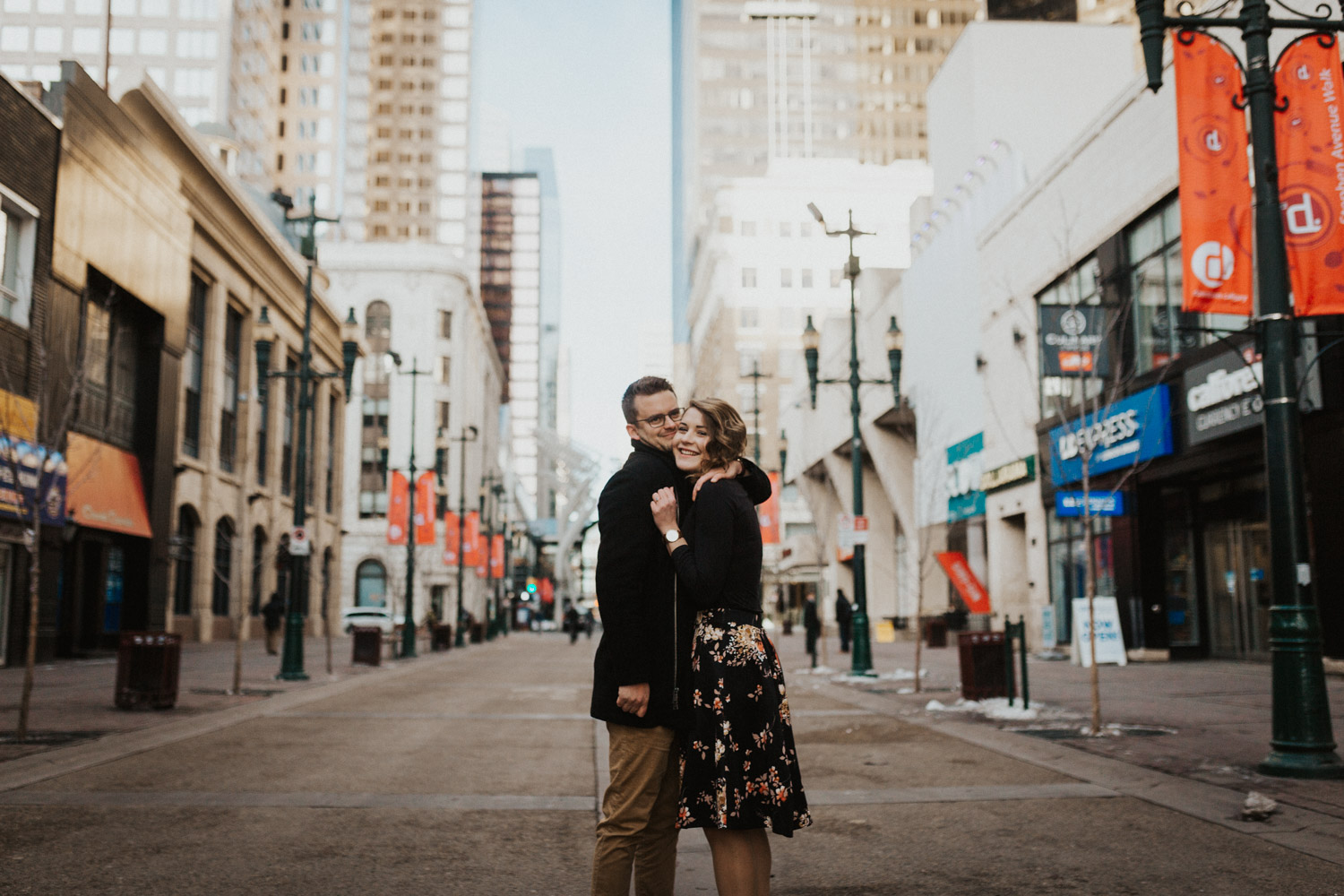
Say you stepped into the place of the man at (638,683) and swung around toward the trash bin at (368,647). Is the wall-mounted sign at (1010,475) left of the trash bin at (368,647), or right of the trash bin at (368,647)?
right

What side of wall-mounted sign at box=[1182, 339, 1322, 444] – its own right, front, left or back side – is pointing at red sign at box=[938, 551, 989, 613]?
right

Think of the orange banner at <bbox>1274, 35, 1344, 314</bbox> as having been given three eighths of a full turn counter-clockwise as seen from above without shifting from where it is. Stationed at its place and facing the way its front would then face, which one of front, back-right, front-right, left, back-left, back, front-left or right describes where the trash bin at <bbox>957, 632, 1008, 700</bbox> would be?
left

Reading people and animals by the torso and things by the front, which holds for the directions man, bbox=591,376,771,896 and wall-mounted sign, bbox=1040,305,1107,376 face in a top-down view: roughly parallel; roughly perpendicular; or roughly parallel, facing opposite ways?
roughly perpendicular

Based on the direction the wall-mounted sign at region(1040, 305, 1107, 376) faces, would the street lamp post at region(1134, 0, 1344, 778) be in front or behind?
in front

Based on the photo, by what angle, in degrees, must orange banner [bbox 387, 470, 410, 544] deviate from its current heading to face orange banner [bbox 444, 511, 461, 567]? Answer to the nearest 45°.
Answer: approximately 135° to its left

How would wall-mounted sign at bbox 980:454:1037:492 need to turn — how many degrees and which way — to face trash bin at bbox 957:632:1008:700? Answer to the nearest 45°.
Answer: approximately 45° to its left

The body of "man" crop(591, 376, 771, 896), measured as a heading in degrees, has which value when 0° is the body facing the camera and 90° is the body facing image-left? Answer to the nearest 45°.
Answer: approximately 270°

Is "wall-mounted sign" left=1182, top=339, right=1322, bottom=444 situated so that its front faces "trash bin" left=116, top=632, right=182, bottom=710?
yes

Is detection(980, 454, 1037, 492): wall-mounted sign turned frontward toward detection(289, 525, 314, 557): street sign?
yes
